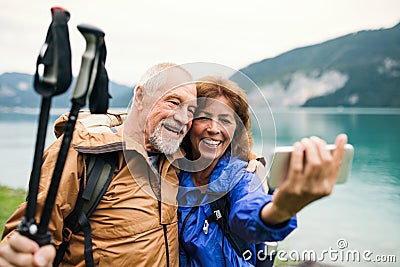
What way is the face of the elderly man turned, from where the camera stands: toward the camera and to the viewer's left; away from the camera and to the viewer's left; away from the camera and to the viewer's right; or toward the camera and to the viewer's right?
toward the camera and to the viewer's right

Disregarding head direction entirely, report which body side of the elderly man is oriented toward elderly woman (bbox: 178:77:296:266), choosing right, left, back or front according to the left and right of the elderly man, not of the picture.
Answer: left
